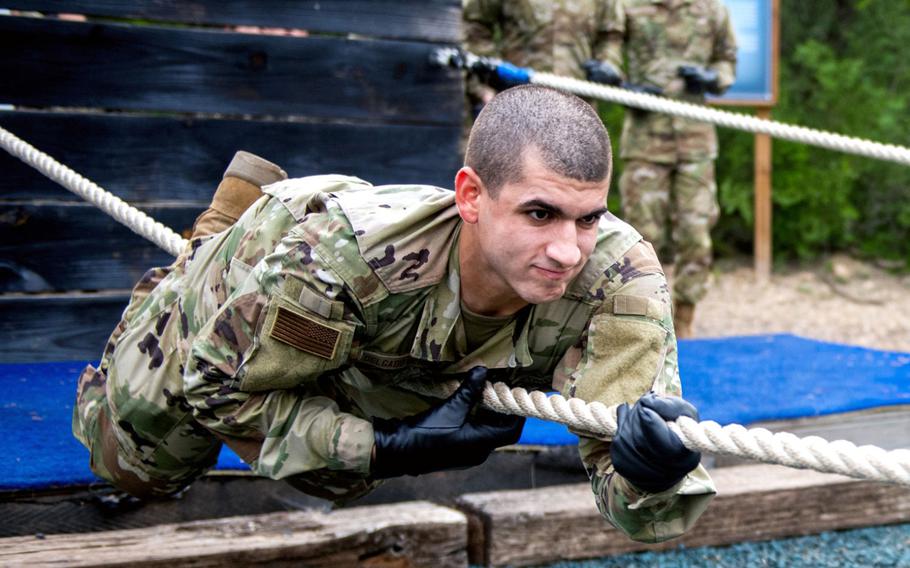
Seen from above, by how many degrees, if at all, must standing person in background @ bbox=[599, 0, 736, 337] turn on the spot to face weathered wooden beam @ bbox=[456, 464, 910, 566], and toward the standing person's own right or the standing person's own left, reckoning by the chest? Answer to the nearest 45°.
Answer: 0° — they already face it

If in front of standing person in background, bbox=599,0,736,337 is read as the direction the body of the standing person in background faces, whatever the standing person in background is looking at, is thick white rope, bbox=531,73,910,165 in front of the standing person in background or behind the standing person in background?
in front

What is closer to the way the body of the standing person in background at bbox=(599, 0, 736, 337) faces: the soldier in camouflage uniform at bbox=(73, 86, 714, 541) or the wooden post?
the soldier in camouflage uniform

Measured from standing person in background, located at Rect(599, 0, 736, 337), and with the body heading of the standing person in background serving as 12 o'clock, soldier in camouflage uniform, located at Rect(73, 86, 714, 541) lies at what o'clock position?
The soldier in camouflage uniform is roughly at 12 o'clock from the standing person in background.

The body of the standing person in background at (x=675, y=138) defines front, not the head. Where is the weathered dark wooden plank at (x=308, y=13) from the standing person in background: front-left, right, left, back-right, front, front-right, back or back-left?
front-right

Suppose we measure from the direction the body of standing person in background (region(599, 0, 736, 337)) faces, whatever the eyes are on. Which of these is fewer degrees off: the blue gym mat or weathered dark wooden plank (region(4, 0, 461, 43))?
the blue gym mat

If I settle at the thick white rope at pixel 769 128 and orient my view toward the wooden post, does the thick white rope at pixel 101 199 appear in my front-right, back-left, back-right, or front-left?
back-left

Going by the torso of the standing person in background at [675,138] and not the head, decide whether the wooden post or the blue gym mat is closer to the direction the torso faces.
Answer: the blue gym mat

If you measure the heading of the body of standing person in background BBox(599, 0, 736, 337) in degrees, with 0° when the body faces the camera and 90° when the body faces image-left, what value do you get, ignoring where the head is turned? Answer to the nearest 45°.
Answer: approximately 0°

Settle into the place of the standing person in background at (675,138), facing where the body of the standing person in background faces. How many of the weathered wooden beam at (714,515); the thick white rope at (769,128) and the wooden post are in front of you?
2

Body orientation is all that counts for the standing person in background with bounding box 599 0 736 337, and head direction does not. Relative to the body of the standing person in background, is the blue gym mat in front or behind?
in front

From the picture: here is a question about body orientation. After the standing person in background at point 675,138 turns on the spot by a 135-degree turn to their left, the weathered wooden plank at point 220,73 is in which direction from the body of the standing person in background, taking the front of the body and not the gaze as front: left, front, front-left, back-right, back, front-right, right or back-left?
back

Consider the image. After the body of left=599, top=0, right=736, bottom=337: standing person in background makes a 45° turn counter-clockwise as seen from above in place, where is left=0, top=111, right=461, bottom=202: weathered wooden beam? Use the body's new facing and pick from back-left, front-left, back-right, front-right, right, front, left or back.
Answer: right
